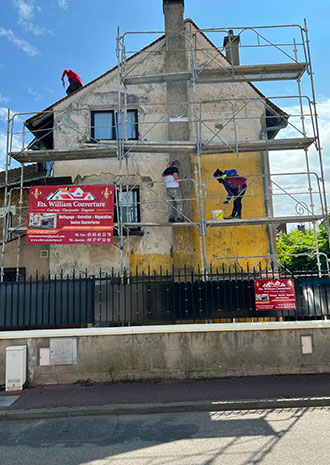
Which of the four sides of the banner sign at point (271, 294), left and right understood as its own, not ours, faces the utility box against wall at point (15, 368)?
right

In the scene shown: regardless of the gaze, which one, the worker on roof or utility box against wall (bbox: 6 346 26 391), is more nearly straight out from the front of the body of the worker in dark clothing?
the worker on roof

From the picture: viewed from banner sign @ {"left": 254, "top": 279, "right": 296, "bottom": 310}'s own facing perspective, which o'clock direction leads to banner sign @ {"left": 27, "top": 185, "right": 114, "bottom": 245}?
banner sign @ {"left": 27, "top": 185, "right": 114, "bottom": 245} is roughly at 3 o'clock from banner sign @ {"left": 254, "top": 279, "right": 296, "bottom": 310}.

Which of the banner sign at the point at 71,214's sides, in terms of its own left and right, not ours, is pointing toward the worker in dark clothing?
left

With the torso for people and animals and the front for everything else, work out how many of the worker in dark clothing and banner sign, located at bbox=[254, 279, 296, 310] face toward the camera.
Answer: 1
